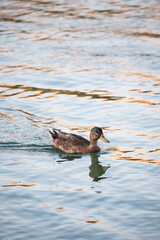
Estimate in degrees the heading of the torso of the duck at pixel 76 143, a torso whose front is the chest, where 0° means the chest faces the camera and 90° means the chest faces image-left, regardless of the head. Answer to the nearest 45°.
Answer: approximately 270°
